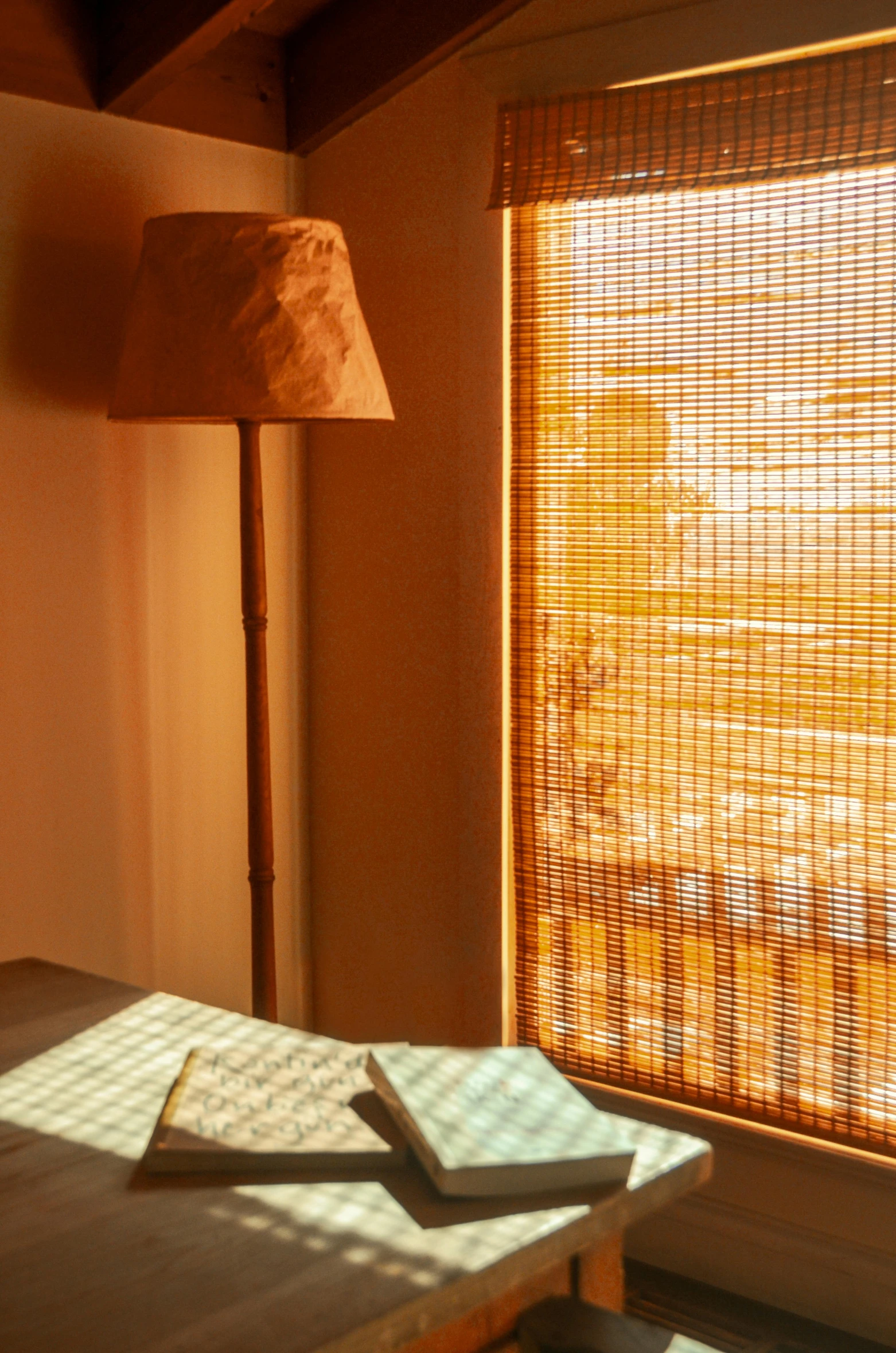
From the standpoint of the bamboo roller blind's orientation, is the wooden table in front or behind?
in front

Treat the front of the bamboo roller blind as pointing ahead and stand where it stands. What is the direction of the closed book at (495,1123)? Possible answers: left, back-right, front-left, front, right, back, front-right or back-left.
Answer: front-left

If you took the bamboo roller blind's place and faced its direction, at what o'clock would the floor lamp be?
The floor lamp is roughly at 1 o'clock from the bamboo roller blind.

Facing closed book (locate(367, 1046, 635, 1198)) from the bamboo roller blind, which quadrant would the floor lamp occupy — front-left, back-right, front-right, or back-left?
front-right

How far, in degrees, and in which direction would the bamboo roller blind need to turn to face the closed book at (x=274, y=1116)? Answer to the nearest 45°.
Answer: approximately 45° to its left
